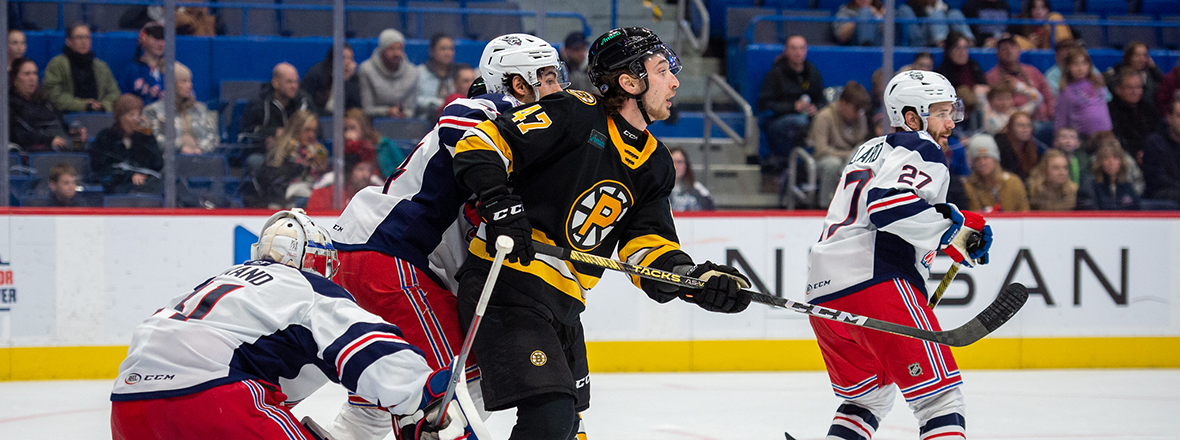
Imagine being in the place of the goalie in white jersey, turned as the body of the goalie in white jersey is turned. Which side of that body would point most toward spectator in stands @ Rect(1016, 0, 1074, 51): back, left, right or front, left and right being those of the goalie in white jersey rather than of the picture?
front

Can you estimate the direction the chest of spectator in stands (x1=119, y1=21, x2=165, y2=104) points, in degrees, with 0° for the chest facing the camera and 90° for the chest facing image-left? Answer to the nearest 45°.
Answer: approximately 315°

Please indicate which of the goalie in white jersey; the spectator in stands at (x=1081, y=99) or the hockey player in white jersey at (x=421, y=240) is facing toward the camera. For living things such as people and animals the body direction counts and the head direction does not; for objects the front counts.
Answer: the spectator in stands

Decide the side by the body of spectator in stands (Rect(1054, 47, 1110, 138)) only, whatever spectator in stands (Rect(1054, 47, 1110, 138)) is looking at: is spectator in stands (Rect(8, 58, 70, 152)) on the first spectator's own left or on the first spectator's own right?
on the first spectator's own right

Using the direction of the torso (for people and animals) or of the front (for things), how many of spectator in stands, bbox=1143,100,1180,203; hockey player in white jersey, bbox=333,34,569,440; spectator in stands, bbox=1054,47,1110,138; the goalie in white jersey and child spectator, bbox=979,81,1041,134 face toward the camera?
3

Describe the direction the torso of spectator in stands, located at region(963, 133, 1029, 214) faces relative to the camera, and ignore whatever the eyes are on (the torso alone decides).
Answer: toward the camera

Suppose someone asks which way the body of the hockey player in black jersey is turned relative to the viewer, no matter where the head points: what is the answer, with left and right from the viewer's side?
facing the viewer and to the right of the viewer

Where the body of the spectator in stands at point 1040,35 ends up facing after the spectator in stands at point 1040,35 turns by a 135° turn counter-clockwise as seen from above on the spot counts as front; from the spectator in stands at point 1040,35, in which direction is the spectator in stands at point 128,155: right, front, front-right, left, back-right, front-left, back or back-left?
back

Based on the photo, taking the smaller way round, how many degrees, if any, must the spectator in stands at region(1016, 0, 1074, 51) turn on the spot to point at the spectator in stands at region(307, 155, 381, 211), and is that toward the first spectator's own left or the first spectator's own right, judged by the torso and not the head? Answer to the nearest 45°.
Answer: approximately 45° to the first spectator's own right

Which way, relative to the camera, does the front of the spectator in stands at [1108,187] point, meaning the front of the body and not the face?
toward the camera

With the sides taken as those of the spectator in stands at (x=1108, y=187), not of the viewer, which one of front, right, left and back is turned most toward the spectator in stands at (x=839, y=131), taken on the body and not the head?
right

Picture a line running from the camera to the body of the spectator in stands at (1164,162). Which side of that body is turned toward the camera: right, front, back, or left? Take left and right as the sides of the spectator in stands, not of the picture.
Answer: front

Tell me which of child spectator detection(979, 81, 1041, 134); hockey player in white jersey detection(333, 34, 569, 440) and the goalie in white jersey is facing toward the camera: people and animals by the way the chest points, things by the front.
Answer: the child spectator
